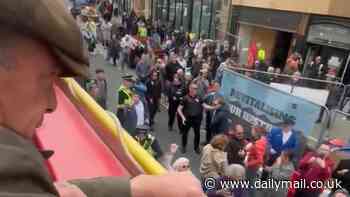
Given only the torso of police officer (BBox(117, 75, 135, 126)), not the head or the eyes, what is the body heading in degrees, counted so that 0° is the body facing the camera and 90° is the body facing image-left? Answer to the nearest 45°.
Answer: approximately 315°

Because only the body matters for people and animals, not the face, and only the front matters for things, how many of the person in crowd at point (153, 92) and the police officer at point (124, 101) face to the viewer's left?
0

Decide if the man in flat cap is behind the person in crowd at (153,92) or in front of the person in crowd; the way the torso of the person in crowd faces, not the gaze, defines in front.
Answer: in front

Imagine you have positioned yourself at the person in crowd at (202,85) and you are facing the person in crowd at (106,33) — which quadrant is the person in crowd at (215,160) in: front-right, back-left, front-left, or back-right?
back-left

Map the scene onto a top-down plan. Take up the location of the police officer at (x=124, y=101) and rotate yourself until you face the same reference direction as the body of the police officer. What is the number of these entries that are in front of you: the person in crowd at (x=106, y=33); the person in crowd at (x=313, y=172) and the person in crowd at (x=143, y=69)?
1

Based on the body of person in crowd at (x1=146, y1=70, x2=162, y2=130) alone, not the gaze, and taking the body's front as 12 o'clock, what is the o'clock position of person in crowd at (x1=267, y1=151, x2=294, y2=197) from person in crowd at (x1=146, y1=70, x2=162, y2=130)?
person in crowd at (x1=267, y1=151, x2=294, y2=197) is roughly at 11 o'clock from person in crowd at (x1=146, y1=70, x2=162, y2=130).

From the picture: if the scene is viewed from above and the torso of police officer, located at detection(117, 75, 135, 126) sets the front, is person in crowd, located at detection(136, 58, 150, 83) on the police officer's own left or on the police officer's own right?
on the police officer's own left

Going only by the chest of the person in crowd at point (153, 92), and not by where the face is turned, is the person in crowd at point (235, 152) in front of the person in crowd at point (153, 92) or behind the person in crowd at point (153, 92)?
in front

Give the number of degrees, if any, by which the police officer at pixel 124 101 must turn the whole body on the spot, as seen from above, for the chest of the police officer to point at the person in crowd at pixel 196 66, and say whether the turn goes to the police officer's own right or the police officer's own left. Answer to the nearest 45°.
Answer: approximately 90° to the police officer's own left

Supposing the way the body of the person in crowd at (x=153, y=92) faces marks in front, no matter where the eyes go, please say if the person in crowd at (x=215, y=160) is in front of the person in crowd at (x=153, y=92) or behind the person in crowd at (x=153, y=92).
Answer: in front

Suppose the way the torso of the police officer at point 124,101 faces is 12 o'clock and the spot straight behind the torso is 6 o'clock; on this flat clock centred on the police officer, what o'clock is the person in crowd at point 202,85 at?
The person in crowd is roughly at 9 o'clock from the police officer.

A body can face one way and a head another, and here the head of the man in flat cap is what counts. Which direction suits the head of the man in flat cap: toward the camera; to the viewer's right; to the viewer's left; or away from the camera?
to the viewer's right

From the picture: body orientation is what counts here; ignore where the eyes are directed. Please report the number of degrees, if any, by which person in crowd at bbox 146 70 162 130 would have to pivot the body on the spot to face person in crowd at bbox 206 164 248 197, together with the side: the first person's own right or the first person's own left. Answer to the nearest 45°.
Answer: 0° — they already face them

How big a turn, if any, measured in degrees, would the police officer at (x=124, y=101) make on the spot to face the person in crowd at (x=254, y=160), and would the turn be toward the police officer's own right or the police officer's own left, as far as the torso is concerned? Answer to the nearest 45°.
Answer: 0° — they already face them

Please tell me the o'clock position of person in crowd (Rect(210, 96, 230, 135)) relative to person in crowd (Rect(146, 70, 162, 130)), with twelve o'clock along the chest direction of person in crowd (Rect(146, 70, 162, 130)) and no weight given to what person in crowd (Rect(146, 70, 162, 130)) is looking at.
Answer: person in crowd (Rect(210, 96, 230, 135)) is roughly at 11 o'clock from person in crowd (Rect(146, 70, 162, 130)).
